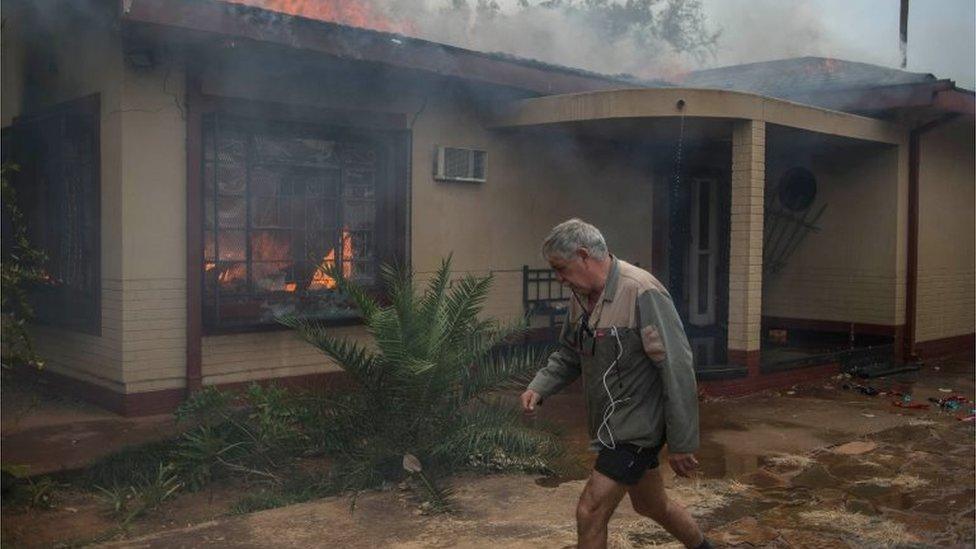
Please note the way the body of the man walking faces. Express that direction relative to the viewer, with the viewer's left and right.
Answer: facing the viewer and to the left of the viewer

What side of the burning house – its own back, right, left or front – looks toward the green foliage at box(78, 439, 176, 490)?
right

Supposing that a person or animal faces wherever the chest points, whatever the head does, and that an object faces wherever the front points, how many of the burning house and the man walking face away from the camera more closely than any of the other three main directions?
0

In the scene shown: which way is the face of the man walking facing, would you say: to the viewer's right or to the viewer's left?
to the viewer's left

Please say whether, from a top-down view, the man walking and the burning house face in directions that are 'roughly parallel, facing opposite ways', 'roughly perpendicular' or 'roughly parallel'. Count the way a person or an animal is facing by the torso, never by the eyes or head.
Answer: roughly perpendicular

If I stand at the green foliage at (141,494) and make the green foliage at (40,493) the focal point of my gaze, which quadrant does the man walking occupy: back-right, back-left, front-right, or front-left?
back-left

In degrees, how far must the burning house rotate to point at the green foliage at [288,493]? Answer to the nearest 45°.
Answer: approximately 45° to its right

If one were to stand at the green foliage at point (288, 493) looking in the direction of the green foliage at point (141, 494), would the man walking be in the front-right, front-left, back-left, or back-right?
back-left

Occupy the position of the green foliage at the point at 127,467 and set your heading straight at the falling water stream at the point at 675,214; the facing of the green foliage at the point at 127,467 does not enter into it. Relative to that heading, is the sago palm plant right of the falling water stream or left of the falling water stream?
right

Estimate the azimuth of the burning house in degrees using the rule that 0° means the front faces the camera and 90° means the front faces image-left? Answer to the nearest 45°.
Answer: approximately 315°
